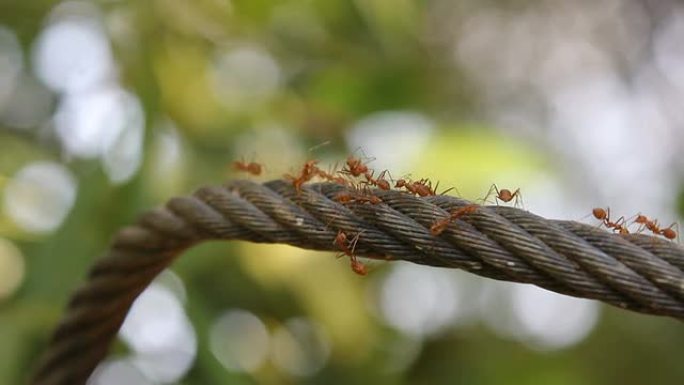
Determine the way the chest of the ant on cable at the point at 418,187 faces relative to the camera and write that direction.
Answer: to the viewer's left

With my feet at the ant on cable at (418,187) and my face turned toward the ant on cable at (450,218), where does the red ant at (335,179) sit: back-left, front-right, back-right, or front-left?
back-right
